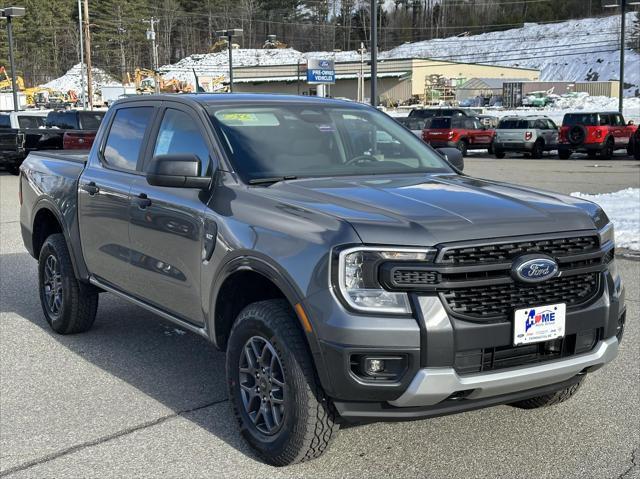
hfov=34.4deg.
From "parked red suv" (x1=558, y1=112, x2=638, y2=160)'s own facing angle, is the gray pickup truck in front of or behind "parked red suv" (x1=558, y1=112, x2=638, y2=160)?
behind

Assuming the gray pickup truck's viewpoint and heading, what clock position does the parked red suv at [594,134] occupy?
The parked red suv is roughly at 8 o'clock from the gray pickup truck.

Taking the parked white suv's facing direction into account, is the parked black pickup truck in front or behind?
behind

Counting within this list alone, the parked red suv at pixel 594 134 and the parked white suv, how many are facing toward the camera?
0

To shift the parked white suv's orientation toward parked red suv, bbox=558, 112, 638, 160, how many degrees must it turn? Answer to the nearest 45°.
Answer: approximately 90° to its right

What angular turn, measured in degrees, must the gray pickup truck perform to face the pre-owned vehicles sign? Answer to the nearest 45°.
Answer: approximately 135° to its left

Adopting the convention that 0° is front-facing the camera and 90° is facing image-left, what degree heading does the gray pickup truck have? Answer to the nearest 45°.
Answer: approximately 315°

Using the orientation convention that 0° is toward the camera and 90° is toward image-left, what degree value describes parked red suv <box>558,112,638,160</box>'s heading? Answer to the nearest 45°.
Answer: approximately 225°
